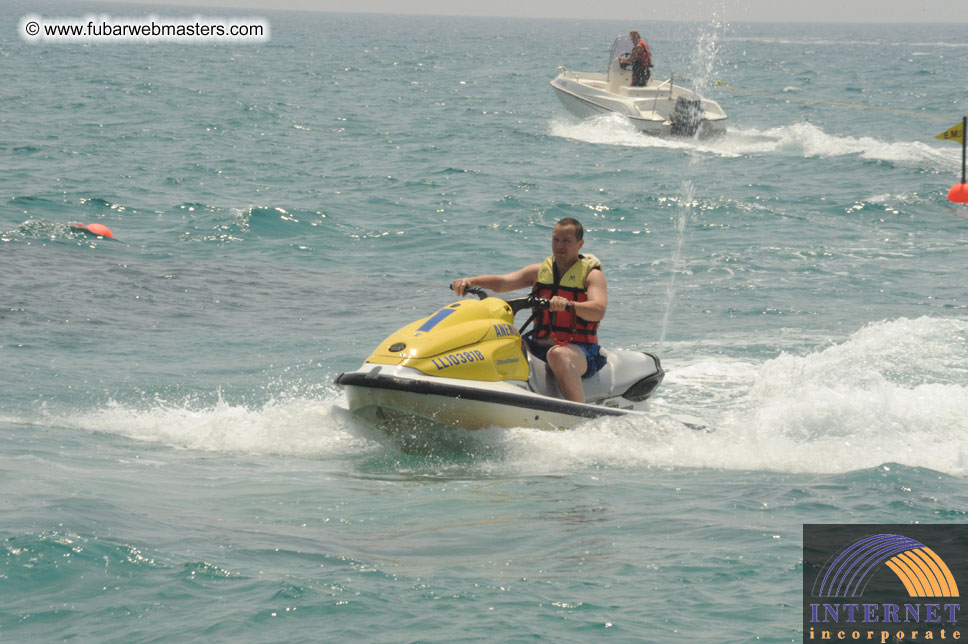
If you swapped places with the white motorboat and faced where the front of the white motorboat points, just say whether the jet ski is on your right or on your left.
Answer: on your left

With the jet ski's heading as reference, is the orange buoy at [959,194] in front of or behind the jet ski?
behind

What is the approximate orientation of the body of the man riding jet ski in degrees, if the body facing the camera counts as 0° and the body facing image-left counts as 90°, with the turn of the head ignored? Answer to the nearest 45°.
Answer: approximately 45°

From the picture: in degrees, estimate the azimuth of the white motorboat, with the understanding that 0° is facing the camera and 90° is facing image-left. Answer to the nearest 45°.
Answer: approximately 135°

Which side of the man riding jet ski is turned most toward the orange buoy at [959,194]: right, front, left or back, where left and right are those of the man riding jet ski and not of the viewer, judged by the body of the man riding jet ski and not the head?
back

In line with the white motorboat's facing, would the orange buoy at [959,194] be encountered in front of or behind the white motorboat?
behind

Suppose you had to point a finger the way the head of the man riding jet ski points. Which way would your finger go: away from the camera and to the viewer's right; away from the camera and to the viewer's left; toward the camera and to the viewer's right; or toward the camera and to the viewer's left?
toward the camera and to the viewer's left

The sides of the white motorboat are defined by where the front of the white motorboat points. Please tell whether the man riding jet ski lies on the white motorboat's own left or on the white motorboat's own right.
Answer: on the white motorboat's own left

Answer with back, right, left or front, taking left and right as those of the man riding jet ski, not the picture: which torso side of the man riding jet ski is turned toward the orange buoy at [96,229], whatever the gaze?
right

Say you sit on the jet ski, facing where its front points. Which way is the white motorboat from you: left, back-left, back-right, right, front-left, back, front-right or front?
back-right

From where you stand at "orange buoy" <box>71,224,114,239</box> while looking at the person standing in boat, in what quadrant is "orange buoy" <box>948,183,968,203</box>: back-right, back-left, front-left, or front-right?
front-right

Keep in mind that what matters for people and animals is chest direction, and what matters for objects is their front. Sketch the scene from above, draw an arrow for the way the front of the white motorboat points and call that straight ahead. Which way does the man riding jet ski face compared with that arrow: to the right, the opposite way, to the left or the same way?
to the left
